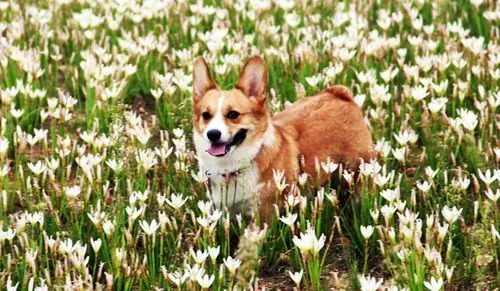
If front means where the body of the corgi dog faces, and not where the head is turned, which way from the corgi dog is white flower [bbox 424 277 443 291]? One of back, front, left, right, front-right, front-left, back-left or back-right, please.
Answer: left

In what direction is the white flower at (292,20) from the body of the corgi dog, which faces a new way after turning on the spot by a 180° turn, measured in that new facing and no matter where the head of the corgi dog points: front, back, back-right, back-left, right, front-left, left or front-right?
front-left

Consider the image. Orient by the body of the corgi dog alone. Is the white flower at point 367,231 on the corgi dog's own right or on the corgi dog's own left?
on the corgi dog's own left

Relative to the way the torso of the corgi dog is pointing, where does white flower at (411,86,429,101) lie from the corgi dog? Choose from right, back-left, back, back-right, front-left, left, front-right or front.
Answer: back

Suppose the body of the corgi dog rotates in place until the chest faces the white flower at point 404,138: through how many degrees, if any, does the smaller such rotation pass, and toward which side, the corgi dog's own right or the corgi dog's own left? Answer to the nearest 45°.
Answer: approximately 180°

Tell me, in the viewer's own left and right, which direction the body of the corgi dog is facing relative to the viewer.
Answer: facing the viewer and to the left of the viewer

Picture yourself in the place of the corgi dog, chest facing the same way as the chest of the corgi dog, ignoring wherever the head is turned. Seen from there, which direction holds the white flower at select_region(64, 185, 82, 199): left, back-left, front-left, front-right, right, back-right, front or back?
front-right
